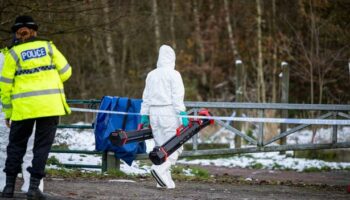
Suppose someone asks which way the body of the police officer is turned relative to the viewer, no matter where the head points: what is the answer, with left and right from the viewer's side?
facing away from the viewer

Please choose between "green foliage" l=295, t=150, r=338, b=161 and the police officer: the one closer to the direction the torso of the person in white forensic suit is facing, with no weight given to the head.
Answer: the green foliage

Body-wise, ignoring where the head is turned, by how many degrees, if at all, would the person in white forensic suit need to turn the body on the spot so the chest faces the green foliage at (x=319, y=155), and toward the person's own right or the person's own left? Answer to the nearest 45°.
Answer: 0° — they already face it

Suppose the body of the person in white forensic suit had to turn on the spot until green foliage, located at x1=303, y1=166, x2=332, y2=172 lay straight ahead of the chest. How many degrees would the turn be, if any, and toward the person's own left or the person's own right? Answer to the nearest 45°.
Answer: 0° — they already face it

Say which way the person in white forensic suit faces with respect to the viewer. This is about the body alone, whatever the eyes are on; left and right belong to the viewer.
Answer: facing away from the viewer and to the right of the viewer
